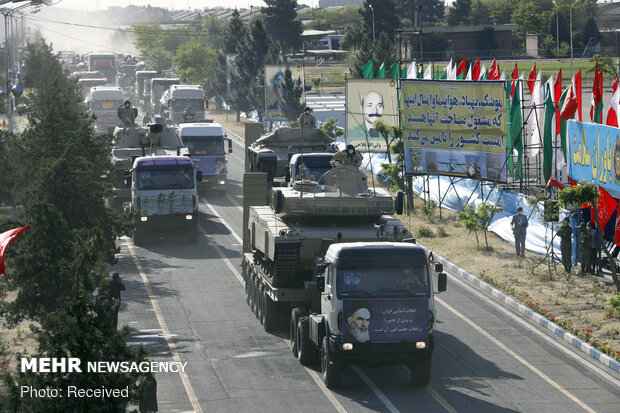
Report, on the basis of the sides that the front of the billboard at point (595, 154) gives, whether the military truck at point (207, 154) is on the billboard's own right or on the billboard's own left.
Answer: on the billboard's own right

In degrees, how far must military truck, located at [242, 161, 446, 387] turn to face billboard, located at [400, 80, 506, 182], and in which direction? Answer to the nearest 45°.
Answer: approximately 180°

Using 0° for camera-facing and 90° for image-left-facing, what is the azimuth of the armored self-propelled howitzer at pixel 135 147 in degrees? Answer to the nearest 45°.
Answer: approximately 0°

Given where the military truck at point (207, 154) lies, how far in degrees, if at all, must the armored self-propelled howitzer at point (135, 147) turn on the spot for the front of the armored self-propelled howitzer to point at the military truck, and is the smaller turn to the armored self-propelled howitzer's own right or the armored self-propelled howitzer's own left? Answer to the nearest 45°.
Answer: approximately 135° to the armored self-propelled howitzer's own left
